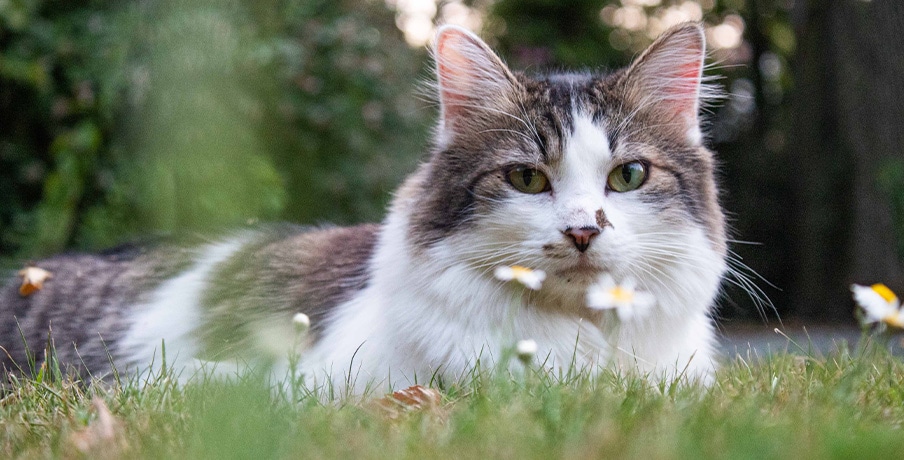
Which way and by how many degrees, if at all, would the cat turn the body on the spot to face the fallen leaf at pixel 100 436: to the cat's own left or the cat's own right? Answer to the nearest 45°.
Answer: approximately 90° to the cat's own right

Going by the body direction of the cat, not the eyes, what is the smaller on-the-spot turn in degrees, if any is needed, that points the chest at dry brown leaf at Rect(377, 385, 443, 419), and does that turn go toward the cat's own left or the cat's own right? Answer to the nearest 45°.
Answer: approximately 90° to the cat's own right

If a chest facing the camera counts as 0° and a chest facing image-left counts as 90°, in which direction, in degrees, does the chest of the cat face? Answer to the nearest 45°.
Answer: approximately 315°

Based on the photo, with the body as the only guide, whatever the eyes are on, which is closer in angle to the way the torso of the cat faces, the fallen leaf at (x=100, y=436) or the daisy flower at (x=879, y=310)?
the daisy flower

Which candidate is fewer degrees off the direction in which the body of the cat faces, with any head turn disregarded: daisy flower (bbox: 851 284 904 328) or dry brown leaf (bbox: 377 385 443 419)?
the daisy flower

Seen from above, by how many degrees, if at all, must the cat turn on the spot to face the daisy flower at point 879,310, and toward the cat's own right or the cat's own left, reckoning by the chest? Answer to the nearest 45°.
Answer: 0° — it already faces it
